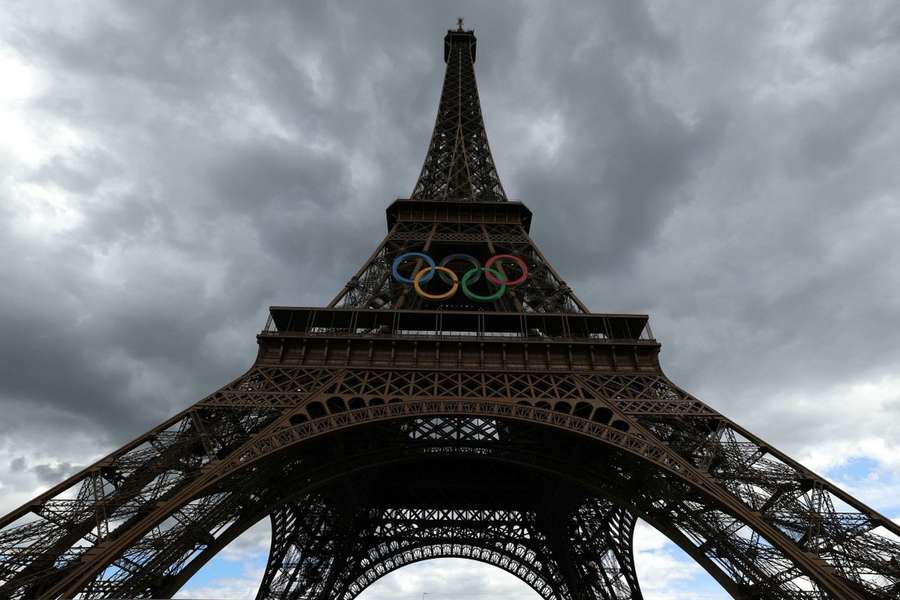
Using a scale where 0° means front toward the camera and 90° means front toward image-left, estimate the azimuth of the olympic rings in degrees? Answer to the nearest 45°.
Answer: approximately 0°
